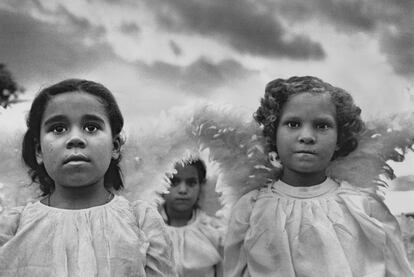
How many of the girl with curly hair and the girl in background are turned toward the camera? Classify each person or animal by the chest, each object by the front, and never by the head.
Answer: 2

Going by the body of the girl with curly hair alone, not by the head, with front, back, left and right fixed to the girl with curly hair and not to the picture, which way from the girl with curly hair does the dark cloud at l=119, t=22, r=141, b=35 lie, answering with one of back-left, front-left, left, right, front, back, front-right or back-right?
back-right

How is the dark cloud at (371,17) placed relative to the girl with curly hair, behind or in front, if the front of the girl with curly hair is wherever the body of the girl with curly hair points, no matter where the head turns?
behind

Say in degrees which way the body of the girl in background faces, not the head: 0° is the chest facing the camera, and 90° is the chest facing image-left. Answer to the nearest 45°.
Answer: approximately 0°

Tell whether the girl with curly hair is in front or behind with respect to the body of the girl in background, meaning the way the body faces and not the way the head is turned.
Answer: in front
